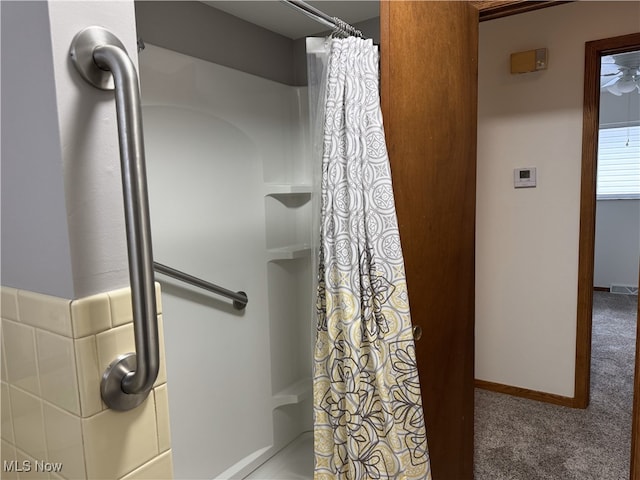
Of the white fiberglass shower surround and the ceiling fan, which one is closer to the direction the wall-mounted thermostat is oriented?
the white fiberglass shower surround

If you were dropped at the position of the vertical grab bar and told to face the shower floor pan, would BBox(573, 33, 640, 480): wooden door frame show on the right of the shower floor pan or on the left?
right

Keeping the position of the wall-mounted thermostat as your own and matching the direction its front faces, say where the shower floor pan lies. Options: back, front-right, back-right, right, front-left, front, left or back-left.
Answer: front-right

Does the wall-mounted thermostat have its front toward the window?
no

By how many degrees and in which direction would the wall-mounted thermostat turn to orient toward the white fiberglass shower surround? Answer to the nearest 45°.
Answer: approximately 45° to its right

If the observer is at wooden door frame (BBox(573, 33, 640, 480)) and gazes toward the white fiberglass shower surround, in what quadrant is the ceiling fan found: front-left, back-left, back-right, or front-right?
back-right

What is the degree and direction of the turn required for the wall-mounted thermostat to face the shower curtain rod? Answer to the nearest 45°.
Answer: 0° — it already faces it

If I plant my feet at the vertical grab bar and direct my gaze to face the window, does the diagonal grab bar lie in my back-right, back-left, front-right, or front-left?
front-left

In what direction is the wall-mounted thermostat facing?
toward the camera

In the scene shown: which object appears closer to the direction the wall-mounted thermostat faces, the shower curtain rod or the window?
the shower curtain rod

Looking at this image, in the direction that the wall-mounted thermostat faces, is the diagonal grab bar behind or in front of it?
in front

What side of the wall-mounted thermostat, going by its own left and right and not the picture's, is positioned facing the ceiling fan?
back

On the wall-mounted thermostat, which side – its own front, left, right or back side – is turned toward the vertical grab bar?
front

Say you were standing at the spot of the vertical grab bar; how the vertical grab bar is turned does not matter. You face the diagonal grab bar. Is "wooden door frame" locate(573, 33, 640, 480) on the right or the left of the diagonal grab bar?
right
